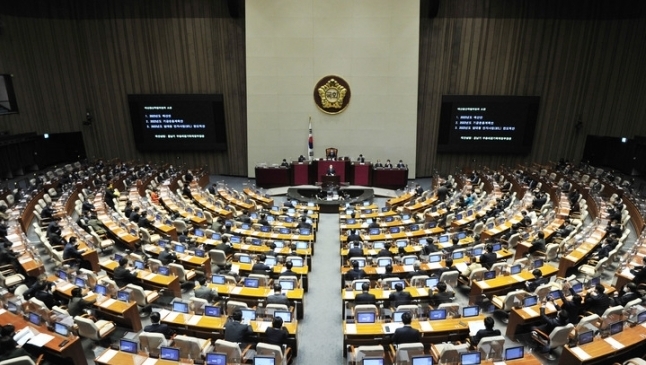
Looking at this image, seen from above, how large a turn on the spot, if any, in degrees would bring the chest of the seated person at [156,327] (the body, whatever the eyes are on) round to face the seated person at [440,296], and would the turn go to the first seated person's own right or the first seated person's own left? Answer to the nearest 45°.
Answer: approximately 45° to the first seated person's own right

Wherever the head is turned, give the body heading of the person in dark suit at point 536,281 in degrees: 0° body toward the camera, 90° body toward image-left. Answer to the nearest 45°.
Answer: approximately 135°

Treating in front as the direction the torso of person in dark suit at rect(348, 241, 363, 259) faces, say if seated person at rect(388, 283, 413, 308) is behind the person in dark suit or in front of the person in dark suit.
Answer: behind

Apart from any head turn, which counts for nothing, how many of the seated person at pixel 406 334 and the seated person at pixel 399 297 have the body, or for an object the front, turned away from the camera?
2

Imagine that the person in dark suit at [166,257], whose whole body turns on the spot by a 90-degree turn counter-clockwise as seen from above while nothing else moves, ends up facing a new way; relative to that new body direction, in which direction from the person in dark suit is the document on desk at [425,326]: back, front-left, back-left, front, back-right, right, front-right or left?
back

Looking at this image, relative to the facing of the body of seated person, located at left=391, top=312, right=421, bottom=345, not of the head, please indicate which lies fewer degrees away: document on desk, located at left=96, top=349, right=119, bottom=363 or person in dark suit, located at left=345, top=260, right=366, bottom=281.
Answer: the person in dark suit

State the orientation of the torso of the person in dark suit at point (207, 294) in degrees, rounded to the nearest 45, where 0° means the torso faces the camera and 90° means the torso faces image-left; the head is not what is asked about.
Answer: approximately 225°

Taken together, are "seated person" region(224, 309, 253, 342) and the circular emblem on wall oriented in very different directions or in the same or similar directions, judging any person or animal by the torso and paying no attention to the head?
very different directions

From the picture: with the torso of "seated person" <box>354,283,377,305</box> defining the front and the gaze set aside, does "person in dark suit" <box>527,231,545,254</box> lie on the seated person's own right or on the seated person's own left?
on the seated person's own right

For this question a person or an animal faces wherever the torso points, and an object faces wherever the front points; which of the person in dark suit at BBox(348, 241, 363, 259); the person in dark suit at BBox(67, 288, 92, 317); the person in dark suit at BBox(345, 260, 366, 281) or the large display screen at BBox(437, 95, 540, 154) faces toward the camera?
the large display screen

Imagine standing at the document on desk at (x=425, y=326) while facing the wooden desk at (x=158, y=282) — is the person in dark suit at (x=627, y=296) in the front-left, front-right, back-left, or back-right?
back-right

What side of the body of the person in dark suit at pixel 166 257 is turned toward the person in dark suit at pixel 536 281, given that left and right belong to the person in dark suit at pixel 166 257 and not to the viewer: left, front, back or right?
right

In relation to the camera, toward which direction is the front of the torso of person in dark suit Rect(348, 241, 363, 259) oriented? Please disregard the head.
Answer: away from the camera

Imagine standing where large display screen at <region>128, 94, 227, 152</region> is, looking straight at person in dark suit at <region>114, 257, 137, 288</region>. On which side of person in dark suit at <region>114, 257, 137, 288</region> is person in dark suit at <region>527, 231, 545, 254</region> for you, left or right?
left

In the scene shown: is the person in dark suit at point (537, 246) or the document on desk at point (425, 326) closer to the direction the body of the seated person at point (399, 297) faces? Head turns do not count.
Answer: the person in dark suit

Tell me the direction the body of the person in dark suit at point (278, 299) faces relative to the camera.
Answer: away from the camera
